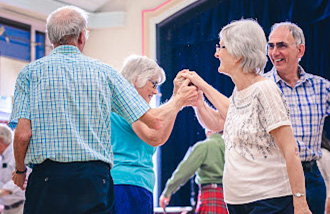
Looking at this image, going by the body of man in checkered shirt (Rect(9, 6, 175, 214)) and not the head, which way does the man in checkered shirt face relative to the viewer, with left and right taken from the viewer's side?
facing away from the viewer

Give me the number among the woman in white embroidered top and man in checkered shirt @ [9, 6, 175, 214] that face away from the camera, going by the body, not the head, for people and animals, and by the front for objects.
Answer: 1

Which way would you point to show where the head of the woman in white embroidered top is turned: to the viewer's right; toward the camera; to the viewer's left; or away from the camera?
to the viewer's left

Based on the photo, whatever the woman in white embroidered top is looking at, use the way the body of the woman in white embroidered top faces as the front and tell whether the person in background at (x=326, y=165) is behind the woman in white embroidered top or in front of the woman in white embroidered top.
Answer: behind

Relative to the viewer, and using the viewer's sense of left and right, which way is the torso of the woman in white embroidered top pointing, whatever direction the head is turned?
facing the viewer and to the left of the viewer
